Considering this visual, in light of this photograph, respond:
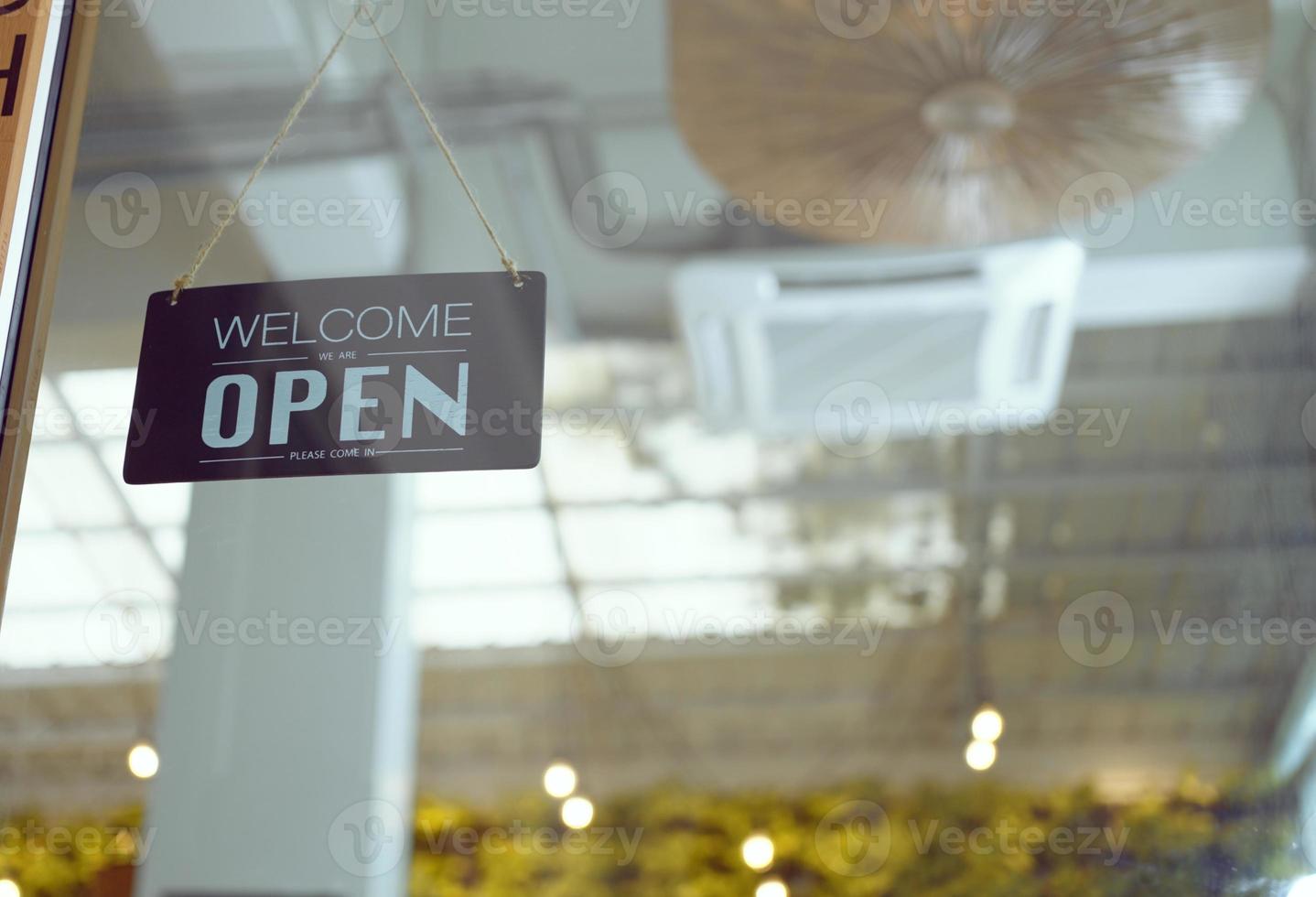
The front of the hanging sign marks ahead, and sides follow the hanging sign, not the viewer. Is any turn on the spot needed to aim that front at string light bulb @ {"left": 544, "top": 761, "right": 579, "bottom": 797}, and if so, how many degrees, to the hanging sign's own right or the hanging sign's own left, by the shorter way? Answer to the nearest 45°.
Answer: approximately 180°

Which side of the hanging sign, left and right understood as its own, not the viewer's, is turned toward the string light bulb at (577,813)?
back

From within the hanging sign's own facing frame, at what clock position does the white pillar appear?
The white pillar is roughly at 6 o'clock from the hanging sign.

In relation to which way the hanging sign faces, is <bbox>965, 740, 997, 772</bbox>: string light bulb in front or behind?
behind

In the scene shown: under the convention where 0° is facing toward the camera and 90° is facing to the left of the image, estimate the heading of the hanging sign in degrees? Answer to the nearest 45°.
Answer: approximately 0°

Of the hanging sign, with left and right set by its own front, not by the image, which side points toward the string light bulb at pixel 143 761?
back

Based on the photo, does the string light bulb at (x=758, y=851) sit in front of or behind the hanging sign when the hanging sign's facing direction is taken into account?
behind
